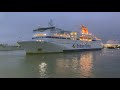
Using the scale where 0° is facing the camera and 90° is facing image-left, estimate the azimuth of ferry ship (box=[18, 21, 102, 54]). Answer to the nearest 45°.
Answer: approximately 45°
